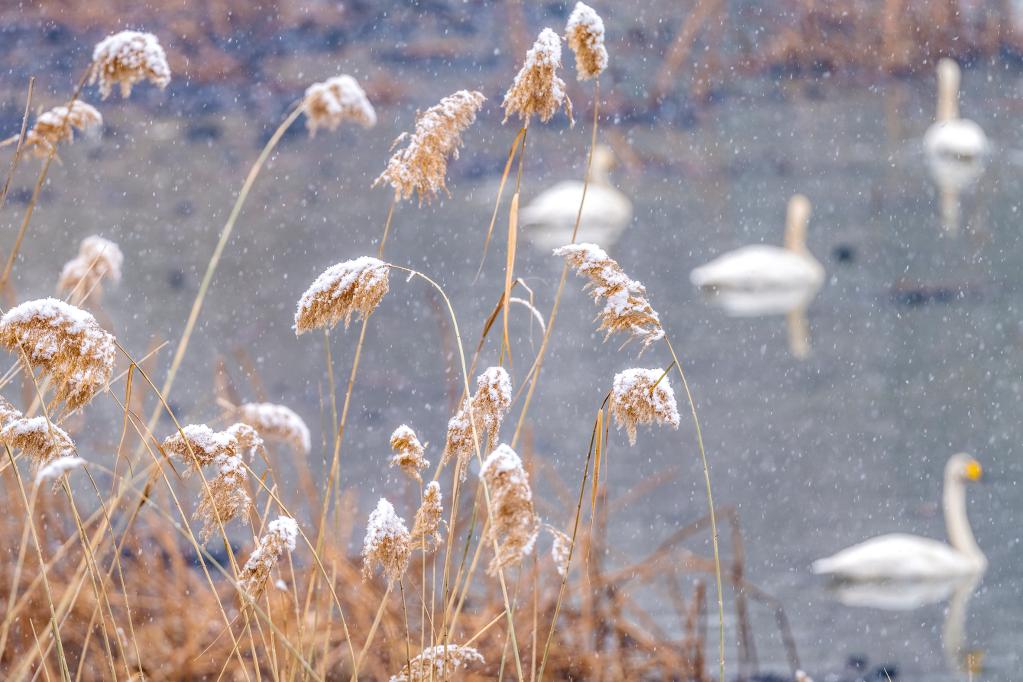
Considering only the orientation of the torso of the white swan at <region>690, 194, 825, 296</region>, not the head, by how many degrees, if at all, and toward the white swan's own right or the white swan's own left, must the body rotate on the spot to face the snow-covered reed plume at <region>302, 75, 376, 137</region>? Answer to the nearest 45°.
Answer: approximately 90° to the white swan's own right

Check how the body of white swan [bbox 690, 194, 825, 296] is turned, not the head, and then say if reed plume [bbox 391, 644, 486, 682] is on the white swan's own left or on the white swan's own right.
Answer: on the white swan's own right

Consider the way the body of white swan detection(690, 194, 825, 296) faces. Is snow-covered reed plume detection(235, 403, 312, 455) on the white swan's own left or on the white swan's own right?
on the white swan's own right

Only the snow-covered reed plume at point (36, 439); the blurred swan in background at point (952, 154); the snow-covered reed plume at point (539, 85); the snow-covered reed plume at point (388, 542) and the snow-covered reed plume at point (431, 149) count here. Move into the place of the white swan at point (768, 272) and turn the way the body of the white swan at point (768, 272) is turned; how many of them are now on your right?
4

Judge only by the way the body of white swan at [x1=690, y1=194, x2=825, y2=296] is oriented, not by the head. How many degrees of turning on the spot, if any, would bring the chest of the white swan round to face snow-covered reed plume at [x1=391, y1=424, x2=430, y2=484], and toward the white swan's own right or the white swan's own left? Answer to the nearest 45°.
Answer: approximately 90° to the white swan's own right

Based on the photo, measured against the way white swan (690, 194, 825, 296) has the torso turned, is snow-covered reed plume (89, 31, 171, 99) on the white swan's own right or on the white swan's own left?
on the white swan's own right

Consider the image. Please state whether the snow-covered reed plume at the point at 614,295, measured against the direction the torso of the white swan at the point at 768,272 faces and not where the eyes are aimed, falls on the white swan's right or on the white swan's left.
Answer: on the white swan's right

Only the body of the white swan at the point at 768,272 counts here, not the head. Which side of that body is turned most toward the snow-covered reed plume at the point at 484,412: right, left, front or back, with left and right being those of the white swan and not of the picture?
right

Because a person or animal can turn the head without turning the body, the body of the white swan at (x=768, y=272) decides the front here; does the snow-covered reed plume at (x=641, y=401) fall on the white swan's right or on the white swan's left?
on the white swan's right

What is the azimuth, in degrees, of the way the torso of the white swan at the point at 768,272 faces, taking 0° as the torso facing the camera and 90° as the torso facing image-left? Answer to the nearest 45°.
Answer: approximately 270°
